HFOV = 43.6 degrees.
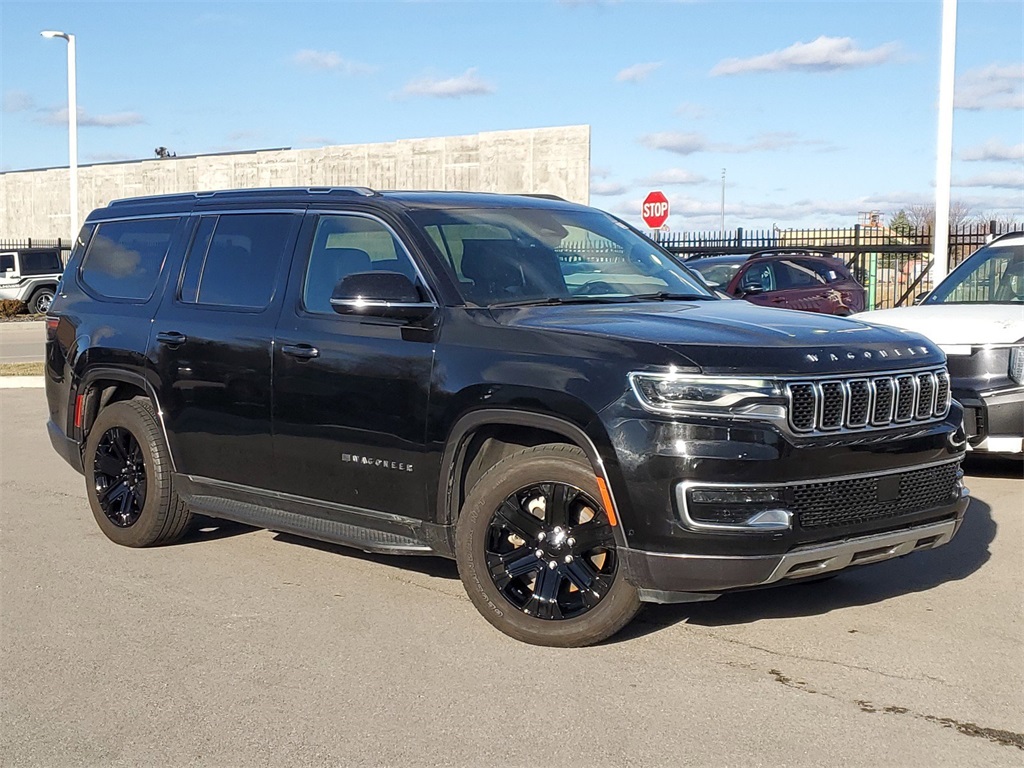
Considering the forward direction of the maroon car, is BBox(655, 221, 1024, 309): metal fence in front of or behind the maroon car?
behind

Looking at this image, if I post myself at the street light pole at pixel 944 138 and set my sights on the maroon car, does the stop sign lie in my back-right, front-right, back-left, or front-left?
front-right

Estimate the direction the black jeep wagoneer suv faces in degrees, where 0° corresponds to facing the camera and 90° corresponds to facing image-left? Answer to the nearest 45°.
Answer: approximately 315°

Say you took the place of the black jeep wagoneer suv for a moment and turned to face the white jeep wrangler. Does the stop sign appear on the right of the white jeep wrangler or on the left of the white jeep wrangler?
right

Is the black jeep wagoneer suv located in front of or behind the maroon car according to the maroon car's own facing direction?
in front

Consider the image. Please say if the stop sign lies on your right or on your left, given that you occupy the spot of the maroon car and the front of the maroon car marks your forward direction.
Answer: on your right

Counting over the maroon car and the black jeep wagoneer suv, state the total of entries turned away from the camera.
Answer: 0

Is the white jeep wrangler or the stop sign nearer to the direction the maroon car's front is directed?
the white jeep wrangler

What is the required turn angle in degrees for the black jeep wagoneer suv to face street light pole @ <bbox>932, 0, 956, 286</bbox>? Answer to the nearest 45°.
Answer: approximately 90° to its left

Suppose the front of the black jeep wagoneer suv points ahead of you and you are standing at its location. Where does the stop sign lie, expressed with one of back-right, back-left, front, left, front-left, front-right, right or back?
back-left

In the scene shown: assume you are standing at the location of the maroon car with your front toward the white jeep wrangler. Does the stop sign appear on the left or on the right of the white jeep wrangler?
right
